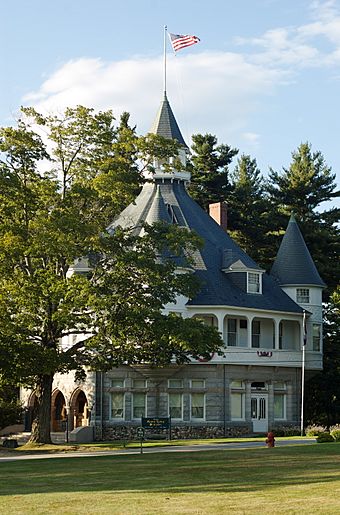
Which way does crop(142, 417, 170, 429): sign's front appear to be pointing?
toward the camera

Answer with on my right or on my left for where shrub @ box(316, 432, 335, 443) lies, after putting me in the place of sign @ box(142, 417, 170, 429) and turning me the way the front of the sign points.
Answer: on my left
